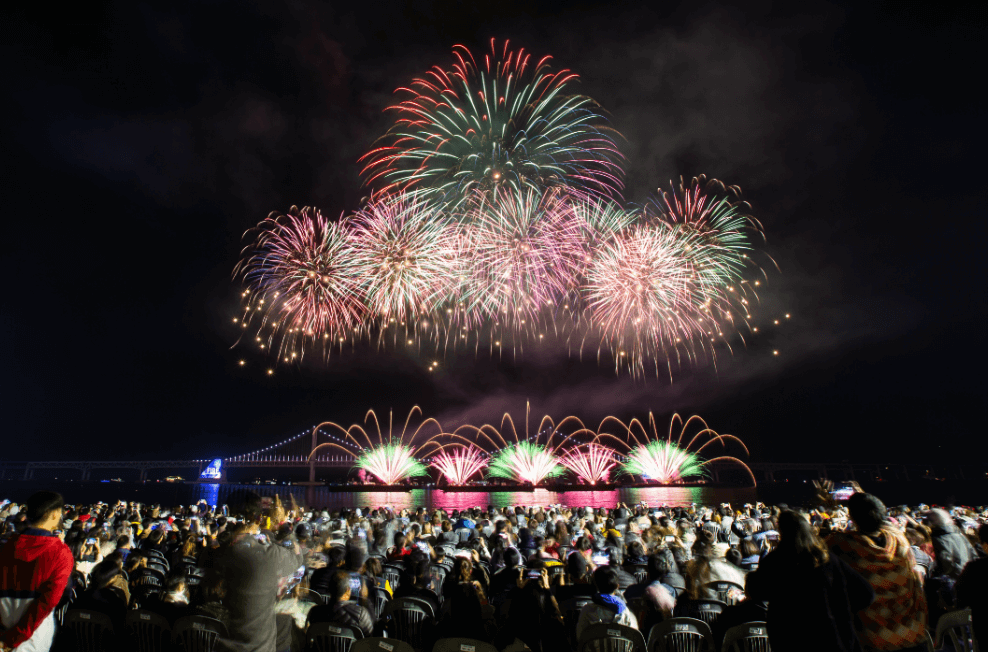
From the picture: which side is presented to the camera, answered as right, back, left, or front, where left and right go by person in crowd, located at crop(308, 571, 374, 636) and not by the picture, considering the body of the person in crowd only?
back

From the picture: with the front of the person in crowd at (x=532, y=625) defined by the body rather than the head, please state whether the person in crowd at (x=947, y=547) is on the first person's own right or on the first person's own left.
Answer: on the first person's own right

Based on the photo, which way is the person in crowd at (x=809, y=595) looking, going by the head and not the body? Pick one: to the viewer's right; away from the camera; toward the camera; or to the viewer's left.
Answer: away from the camera

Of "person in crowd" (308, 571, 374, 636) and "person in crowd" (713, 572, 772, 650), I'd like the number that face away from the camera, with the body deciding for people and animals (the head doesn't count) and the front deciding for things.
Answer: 2

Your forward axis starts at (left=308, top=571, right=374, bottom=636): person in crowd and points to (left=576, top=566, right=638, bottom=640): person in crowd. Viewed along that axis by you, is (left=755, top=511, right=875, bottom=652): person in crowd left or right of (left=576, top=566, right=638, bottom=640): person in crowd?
right

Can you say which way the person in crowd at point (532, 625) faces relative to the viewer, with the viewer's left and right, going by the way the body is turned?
facing away from the viewer

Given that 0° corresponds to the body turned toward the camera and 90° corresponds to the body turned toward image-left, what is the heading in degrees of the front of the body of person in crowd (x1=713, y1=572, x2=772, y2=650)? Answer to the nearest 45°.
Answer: approximately 180°

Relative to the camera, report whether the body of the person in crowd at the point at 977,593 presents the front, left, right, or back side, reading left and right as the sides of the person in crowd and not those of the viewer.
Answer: back
